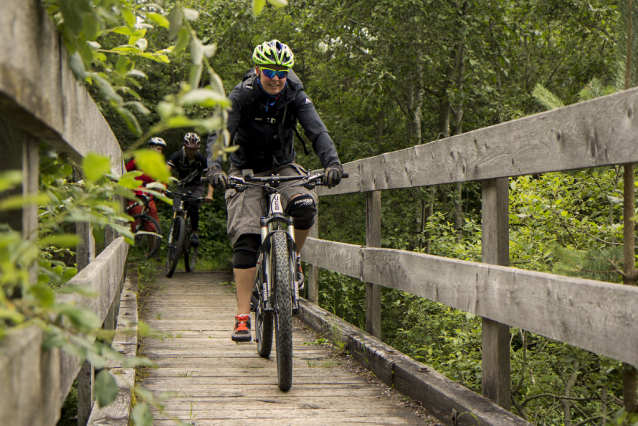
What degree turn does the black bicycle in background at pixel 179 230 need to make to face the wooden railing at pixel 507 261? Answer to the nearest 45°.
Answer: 0° — it already faces it

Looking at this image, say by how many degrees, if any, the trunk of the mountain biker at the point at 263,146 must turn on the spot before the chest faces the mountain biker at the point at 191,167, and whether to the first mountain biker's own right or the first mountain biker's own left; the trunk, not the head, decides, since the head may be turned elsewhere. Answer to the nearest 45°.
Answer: approximately 180°

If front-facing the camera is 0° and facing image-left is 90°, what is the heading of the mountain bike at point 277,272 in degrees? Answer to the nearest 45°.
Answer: approximately 0°
